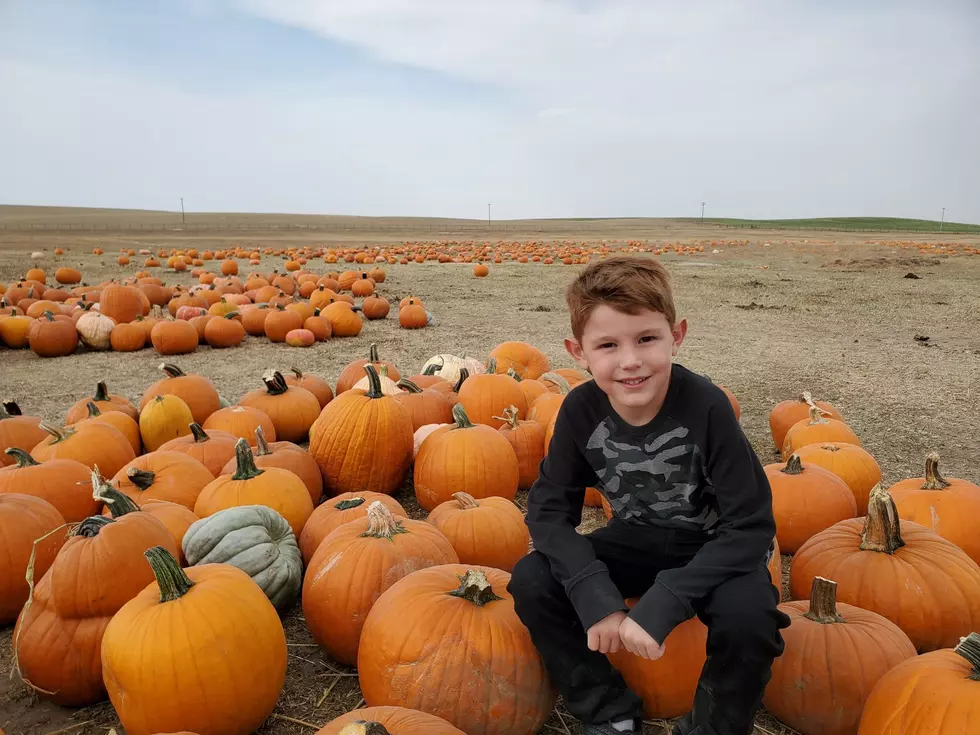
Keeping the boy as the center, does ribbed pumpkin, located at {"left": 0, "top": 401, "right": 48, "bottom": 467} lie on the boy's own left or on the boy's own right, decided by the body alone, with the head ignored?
on the boy's own right

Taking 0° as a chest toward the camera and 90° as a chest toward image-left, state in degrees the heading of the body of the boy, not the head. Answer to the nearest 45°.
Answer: approximately 0°

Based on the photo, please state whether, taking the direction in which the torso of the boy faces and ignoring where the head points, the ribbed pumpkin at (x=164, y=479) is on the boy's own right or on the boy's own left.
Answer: on the boy's own right

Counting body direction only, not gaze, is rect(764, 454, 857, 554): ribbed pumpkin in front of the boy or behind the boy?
behind

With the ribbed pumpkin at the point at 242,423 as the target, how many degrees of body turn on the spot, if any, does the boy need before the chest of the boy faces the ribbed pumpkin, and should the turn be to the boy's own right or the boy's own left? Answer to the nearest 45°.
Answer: approximately 135° to the boy's own right

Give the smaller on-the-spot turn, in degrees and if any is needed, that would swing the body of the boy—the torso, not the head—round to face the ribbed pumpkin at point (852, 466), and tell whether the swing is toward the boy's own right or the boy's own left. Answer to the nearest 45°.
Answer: approximately 135° to the boy's own left

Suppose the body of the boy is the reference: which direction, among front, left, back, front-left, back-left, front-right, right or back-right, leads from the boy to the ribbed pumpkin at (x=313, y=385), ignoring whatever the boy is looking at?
back-right

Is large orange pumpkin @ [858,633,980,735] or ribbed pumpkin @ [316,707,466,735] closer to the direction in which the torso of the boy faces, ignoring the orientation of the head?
the ribbed pumpkin

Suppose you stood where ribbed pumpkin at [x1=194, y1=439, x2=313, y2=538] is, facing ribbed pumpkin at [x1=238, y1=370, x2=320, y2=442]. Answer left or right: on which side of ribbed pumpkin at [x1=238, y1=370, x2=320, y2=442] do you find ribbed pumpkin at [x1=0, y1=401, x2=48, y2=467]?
left
